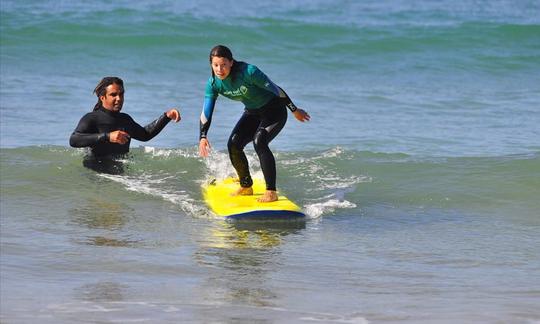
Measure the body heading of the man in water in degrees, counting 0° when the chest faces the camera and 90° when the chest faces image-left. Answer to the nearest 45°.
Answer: approximately 315°

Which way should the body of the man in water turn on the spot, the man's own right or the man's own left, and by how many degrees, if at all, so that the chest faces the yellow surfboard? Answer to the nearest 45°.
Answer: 0° — they already face it
